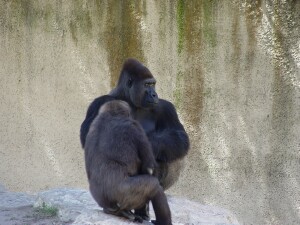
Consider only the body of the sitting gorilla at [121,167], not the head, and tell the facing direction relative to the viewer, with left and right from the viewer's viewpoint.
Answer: facing away from the viewer and to the right of the viewer
